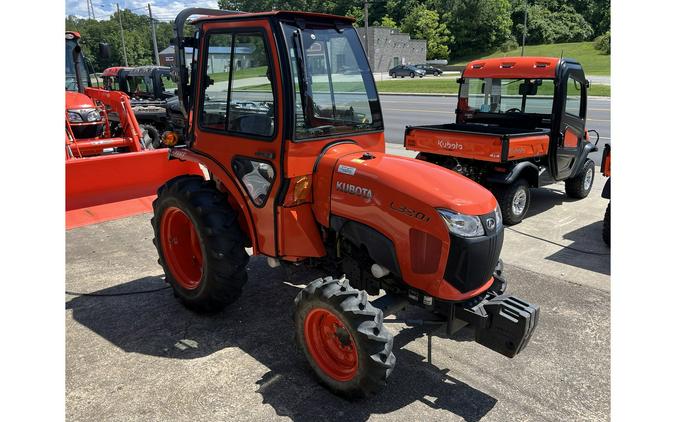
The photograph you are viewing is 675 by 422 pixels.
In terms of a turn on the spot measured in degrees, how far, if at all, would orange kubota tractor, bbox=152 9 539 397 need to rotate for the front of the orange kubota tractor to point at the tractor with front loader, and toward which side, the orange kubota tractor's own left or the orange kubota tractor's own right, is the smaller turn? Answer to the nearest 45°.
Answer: approximately 180°

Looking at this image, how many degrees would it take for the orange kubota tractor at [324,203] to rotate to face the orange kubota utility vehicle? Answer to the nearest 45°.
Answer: approximately 90° to its left

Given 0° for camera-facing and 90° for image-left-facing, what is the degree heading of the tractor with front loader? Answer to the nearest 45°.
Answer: approximately 315°

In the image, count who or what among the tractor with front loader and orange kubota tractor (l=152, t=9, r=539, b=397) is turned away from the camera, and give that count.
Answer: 0

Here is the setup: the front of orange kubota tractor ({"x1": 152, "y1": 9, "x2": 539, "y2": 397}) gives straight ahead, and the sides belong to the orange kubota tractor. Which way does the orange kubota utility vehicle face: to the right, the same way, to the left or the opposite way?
to the left

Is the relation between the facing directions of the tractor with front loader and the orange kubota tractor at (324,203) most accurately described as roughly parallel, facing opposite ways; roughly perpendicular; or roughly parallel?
roughly parallel

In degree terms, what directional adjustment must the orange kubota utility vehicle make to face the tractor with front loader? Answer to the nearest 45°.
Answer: approximately 135° to its left

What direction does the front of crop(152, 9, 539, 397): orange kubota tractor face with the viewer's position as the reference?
facing the viewer and to the right of the viewer

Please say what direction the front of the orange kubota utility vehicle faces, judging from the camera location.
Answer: facing away from the viewer and to the right of the viewer
